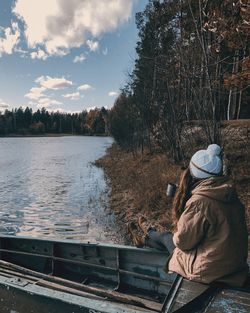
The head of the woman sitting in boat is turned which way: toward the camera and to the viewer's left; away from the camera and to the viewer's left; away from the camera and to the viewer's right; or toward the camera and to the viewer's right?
away from the camera and to the viewer's left

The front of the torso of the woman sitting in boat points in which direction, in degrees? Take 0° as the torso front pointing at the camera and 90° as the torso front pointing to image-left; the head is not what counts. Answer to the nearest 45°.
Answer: approximately 135°

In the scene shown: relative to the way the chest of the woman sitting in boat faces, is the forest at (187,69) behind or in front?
in front
